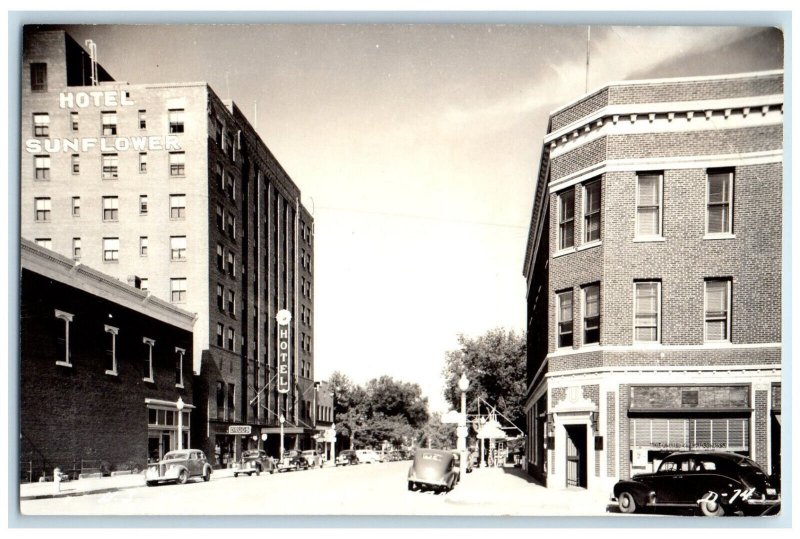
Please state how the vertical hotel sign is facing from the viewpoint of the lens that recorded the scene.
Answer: facing the viewer

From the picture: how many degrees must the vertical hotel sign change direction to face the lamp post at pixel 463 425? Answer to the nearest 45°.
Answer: approximately 45° to its left

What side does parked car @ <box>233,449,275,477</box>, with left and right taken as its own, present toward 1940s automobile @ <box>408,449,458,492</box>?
left
